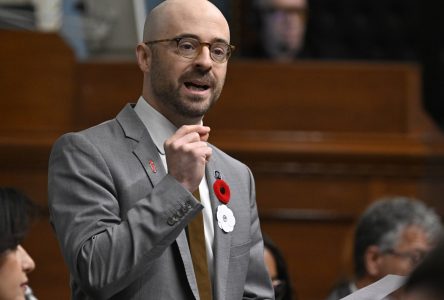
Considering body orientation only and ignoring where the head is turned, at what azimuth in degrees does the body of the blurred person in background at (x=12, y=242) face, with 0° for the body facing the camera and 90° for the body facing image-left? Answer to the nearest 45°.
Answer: approximately 270°

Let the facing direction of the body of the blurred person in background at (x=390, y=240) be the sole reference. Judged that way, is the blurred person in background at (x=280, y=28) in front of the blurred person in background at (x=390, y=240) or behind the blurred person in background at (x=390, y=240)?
behind

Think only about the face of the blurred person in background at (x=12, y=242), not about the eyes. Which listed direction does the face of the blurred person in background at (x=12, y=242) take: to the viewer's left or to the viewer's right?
to the viewer's right

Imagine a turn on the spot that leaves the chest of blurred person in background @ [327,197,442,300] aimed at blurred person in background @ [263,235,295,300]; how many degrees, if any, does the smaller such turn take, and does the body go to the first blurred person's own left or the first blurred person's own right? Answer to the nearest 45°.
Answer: approximately 90° to the first blurred person's own right

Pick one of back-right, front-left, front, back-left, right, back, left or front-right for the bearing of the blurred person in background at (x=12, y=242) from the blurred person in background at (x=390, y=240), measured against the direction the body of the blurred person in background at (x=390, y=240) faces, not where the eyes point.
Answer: right
